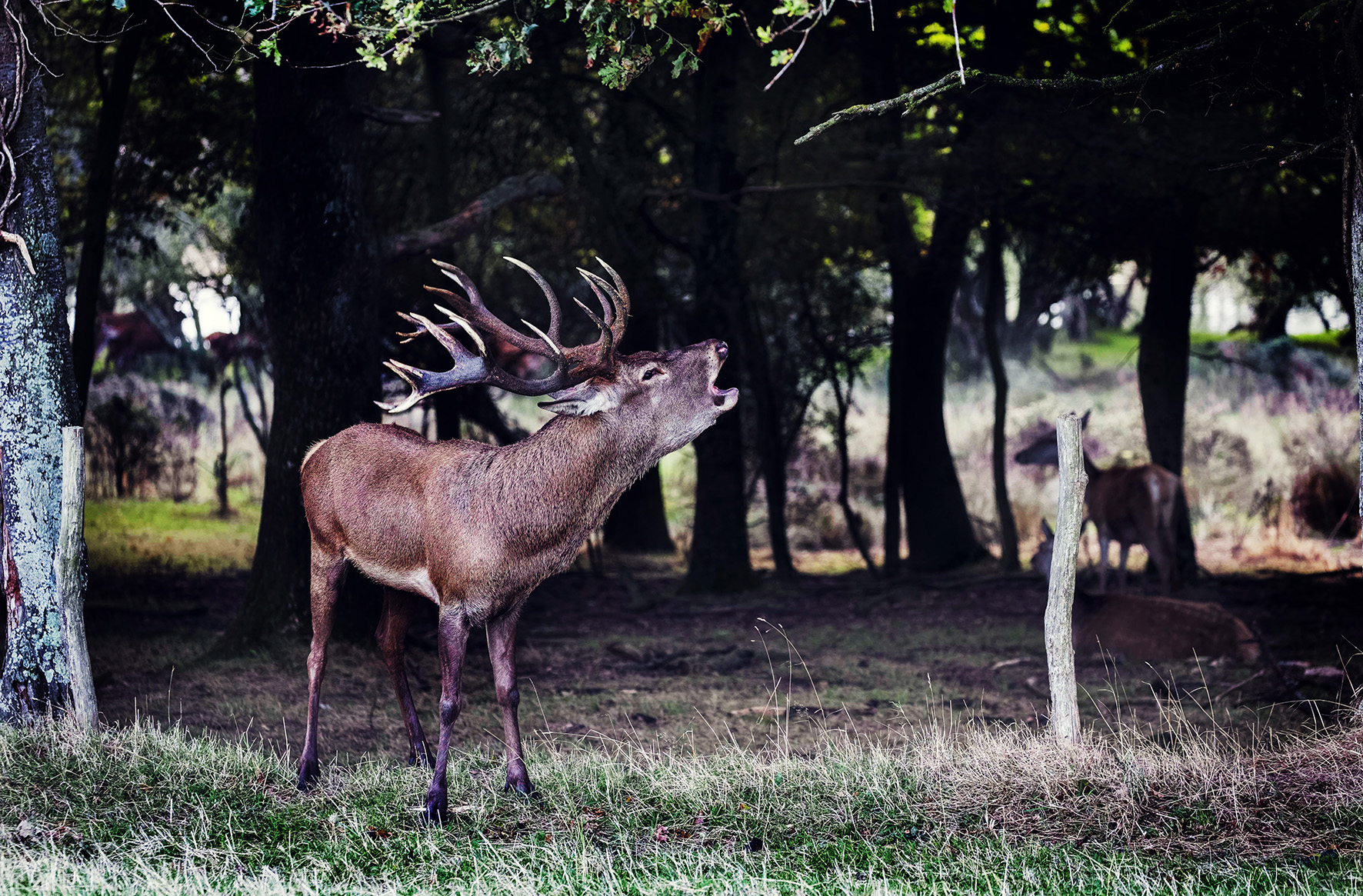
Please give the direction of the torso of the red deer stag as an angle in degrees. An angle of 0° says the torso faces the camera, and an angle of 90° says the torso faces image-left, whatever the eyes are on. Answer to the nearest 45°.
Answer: approximately 315°

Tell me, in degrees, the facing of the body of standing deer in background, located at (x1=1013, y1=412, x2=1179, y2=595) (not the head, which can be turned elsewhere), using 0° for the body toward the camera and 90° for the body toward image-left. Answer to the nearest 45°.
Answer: approximately 90°

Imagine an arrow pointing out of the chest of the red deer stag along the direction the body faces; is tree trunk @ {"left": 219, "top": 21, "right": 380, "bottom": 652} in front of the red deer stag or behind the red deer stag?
behind

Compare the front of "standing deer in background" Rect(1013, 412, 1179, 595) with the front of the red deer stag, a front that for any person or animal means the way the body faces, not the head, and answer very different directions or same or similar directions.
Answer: very different directions

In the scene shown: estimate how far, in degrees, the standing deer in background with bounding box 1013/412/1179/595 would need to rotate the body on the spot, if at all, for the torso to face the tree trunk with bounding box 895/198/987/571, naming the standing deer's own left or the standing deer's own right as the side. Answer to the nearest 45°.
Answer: approximately 45° to the standing deer's own right

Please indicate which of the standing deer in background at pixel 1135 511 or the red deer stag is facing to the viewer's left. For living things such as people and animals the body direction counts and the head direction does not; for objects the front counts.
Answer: the standing deer in background

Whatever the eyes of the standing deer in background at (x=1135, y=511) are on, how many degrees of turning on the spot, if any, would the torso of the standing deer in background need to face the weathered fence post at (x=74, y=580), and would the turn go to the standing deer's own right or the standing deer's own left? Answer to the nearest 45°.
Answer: approximately 45° to the standing deer's own left

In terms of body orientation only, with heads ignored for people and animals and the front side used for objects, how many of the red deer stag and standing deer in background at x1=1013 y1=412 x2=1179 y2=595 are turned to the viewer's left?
1

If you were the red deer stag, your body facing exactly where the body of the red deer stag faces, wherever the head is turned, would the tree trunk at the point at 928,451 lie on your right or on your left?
on your left

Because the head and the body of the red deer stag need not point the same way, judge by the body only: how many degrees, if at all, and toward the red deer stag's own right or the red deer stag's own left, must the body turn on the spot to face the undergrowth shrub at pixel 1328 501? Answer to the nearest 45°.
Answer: approximately 90° to the red deer stag's own left

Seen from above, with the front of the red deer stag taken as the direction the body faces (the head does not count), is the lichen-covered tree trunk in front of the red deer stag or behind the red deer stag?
behind

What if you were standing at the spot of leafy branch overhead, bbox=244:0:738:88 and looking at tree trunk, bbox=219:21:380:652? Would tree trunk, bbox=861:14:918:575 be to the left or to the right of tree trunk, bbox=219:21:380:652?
right
